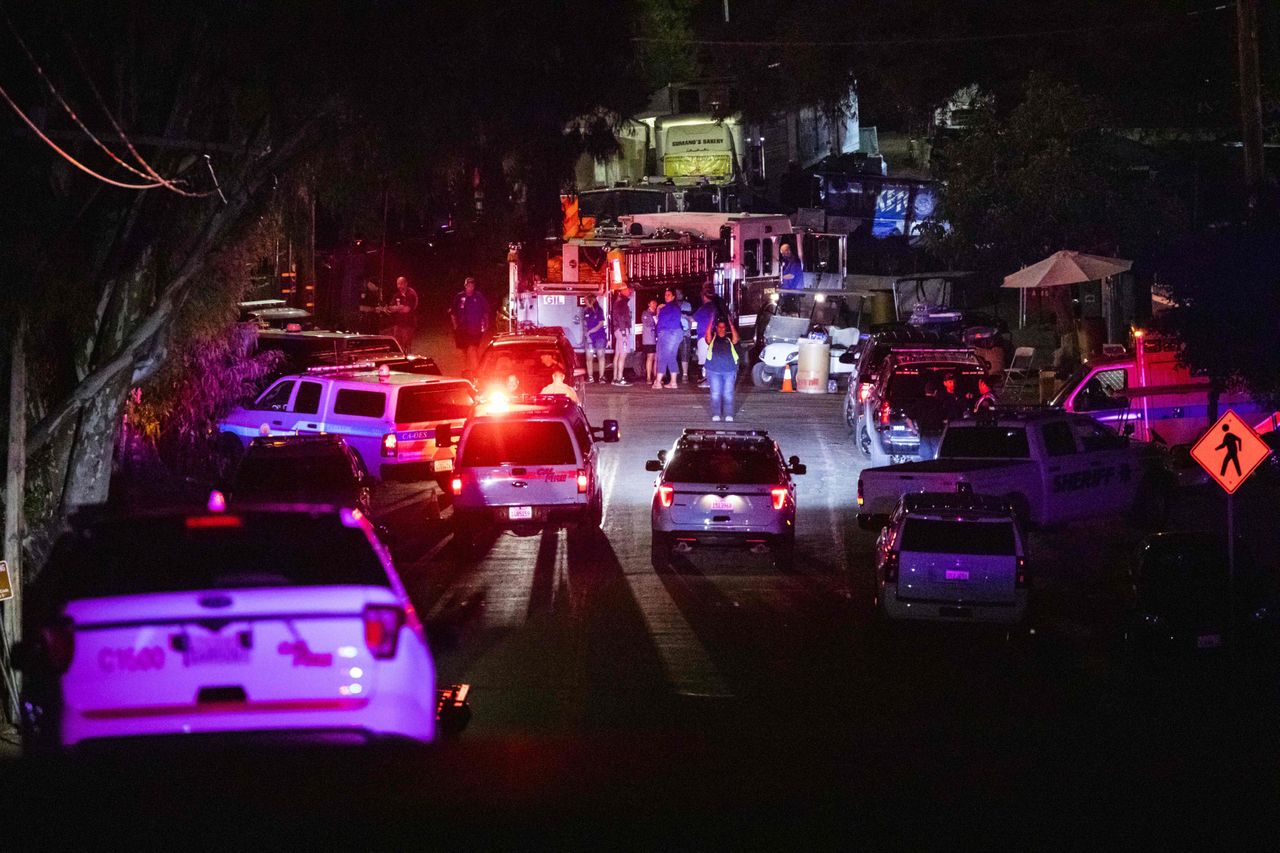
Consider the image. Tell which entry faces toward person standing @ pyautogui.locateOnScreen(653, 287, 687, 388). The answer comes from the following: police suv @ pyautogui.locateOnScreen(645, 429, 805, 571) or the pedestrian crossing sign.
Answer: the police suv

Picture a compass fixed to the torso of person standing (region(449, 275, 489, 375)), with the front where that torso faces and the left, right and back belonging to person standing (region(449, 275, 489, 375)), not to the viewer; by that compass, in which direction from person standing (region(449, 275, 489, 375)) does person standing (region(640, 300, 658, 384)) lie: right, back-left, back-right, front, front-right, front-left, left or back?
left

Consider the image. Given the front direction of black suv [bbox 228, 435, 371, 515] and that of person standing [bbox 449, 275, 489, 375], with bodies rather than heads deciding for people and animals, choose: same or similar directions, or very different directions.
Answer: very different directions

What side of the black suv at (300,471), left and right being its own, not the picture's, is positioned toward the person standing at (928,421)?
right

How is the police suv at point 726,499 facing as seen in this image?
away from the camera

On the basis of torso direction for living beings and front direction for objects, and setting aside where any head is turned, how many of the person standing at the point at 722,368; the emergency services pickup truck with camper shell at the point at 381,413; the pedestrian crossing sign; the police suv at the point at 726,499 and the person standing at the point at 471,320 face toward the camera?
3

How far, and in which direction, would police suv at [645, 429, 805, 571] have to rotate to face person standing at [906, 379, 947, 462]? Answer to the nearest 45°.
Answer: approximately 45° to its right

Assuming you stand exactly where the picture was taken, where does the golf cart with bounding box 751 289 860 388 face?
facing the viewer and to the left of the viewer

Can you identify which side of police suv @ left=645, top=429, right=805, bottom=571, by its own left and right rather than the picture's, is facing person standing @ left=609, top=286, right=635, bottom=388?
front

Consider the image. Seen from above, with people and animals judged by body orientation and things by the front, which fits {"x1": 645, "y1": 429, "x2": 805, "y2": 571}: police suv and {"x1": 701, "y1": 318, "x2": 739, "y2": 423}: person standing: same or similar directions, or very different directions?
very different directions

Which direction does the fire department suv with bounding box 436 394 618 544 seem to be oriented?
away from the camera

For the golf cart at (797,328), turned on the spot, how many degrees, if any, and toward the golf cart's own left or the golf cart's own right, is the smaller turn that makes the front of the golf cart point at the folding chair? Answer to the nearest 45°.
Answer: approximately 135° to the golf cart's own left

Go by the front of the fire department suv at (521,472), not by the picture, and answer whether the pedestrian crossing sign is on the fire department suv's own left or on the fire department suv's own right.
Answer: on the fire department suv's own right
